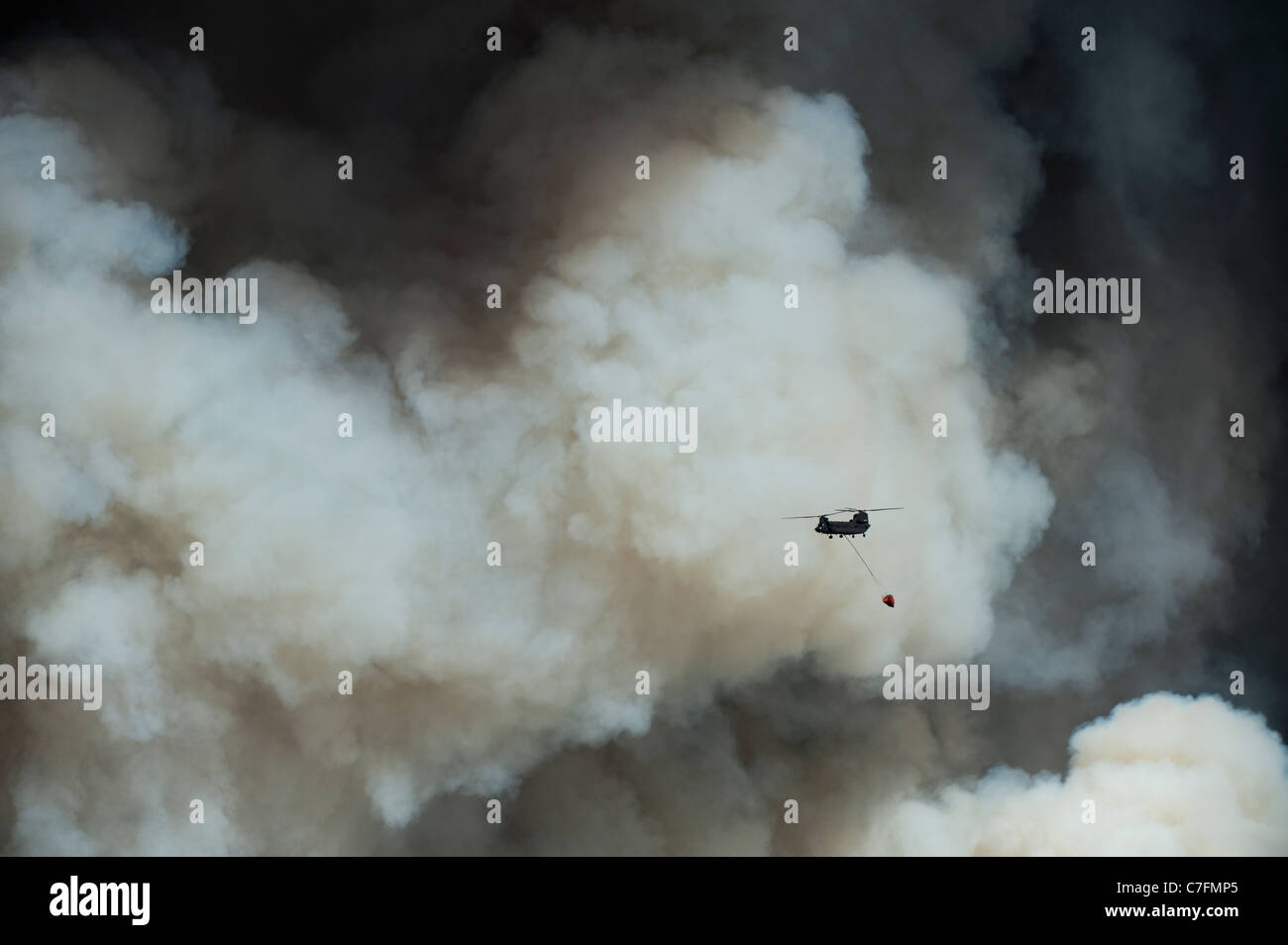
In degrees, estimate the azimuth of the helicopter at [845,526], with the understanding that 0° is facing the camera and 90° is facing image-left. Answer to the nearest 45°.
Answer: approximately 45°
